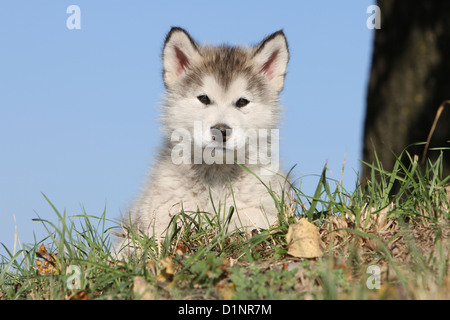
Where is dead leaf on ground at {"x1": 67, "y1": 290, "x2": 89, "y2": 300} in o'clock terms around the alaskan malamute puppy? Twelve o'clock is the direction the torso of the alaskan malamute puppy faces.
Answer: The dead leaf on ground is roughly at 1 o'clock from the alaskan malamute puppy.

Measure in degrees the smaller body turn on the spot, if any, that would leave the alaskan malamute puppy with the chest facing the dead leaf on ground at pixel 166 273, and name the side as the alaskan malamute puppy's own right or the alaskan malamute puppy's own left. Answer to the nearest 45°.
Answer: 0° — it already faces it

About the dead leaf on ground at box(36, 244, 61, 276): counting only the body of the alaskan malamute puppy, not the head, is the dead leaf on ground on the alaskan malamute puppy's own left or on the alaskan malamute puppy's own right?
on the alaskan malamute puppy's own right

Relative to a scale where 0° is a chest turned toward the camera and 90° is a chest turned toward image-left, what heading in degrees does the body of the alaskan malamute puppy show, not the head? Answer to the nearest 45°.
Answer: approximately 0°

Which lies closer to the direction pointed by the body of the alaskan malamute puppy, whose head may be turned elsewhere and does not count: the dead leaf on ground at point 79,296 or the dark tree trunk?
the dead leaf on ground

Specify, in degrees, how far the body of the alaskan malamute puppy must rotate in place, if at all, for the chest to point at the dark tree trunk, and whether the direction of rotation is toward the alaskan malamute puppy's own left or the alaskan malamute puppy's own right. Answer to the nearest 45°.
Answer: approximately 90° to the alaskan malamute puppy's own left
